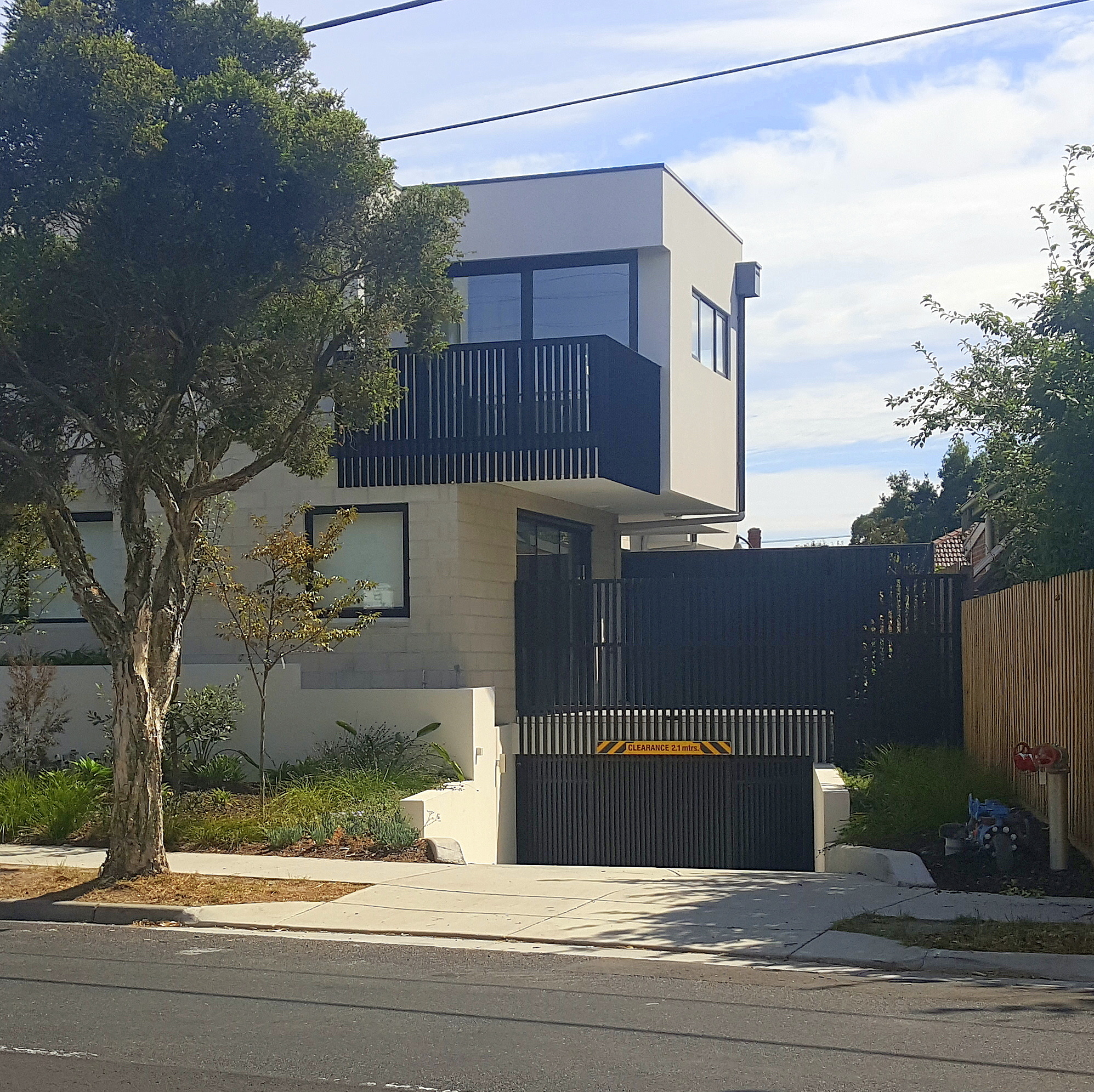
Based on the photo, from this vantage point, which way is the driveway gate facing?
toward the camera

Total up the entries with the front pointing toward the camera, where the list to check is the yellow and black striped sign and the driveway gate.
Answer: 2

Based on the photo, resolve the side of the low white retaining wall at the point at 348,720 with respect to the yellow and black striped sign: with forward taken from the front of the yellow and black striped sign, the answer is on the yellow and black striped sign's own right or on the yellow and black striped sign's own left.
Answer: on the yellow and black striped sign's own right

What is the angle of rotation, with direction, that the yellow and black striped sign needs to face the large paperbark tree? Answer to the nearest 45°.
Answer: approximately 45° to its right

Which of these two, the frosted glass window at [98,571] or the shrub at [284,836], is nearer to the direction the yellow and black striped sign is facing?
the shrub

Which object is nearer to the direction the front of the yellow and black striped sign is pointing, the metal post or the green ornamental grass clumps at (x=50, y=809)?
the metal post

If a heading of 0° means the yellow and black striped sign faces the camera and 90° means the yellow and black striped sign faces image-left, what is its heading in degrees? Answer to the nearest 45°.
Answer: approximately 0°

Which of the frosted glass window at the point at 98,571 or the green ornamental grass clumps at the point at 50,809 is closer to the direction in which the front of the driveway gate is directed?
the green ornamental grass clumps

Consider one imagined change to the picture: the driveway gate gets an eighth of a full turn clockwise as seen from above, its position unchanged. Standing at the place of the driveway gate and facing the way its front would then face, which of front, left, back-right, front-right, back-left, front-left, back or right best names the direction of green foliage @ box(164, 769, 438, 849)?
front

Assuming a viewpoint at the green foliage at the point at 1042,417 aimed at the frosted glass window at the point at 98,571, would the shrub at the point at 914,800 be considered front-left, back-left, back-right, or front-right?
front-left

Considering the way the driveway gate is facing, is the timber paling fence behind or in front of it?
in front

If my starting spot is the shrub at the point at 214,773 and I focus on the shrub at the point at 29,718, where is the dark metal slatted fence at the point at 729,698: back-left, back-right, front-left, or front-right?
back-right

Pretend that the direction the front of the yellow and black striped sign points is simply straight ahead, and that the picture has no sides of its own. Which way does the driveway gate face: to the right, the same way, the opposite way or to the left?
the same way
